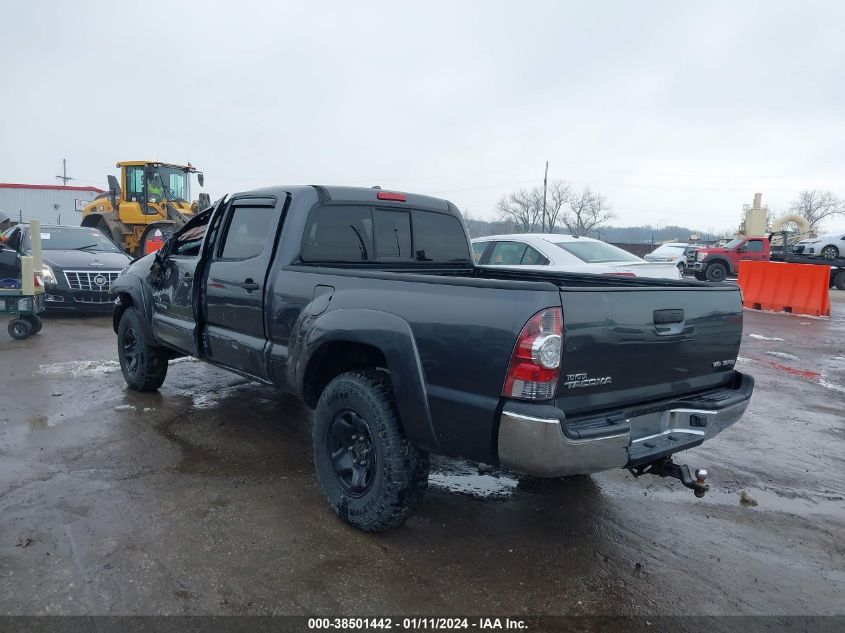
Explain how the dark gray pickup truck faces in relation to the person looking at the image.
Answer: facing away from the viewer and to the left of the viewer

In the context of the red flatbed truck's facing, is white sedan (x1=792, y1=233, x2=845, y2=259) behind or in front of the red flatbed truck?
behind

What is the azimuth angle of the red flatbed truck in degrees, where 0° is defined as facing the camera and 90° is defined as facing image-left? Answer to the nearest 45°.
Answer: approximately 45°

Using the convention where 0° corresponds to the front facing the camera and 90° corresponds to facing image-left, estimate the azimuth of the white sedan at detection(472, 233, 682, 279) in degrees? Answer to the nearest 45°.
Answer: approximately 135°

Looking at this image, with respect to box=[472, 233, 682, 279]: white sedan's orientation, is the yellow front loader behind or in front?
in front

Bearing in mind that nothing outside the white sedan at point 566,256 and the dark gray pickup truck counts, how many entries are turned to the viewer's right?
0

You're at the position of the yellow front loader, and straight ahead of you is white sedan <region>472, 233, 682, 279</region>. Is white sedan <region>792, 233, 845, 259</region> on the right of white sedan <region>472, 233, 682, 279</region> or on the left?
left

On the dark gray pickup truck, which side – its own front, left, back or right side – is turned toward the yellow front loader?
front

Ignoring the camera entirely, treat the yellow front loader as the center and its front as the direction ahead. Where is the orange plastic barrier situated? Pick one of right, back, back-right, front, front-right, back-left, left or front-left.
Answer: front

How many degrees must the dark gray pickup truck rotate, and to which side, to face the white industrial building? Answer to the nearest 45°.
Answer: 0° — it already faces it

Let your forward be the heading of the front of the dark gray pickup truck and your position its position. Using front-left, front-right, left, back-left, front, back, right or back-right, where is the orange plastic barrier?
right

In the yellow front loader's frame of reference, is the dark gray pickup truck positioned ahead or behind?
ahead
